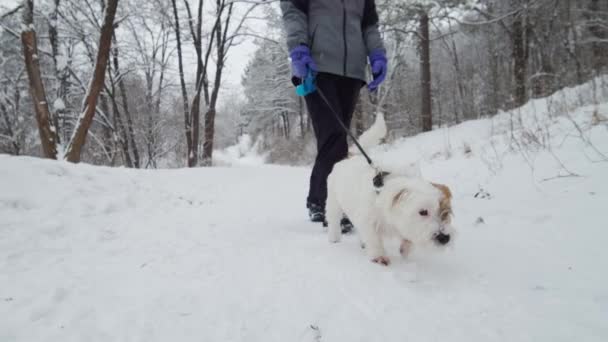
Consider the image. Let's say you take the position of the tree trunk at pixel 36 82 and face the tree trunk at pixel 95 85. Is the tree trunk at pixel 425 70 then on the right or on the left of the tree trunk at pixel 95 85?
left

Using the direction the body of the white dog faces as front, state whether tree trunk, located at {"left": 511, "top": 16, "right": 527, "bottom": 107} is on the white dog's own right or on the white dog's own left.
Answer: on the white dog's own left

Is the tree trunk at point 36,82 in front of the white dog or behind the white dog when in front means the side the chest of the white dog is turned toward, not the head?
behind

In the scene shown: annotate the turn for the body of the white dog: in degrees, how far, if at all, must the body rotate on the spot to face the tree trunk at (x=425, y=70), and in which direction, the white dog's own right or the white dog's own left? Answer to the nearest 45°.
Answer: approximately 135° to the white dog's own left

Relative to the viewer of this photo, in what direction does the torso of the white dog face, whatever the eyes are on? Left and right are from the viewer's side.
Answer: facing the viewer and to the right of the viewer

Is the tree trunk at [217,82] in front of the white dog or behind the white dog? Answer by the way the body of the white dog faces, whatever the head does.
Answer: behind

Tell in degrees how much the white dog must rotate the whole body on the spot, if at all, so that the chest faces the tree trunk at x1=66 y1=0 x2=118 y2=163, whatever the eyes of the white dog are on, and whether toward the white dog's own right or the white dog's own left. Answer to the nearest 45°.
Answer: approximately 180°
